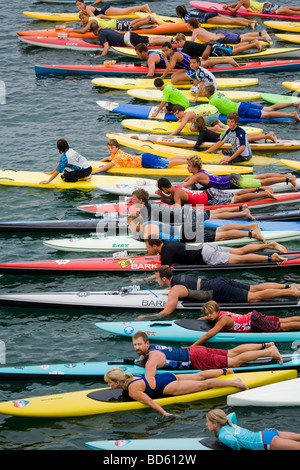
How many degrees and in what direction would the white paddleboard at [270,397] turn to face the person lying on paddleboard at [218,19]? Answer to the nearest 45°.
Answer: approximately 90° to its right

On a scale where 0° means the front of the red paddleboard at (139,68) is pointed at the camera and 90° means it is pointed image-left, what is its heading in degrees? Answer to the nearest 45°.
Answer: approximately 90°

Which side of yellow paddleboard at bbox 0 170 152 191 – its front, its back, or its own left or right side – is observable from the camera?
left

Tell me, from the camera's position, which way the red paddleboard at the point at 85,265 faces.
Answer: facing to the left of the viewer

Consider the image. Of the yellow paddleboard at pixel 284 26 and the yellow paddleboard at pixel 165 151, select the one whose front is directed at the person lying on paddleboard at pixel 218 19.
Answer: the yellow paddleboard at pixel 284 26

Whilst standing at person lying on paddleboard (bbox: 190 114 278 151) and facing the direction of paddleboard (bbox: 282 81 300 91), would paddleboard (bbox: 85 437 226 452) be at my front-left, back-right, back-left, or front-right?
back-right

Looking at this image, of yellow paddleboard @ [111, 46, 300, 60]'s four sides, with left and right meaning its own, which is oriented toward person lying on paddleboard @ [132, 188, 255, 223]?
left

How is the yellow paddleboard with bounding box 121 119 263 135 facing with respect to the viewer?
to the viewer's left

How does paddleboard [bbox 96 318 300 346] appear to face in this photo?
to the viewer's left

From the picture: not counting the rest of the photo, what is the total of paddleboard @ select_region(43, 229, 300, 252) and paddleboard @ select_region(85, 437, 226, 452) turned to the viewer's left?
2

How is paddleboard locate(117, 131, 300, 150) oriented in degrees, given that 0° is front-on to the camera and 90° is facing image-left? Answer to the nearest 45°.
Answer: approximately 90°

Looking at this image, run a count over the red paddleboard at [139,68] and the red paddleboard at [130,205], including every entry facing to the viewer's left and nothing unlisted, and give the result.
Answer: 2

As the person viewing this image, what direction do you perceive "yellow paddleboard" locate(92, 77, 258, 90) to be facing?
facing to the left of the viewer

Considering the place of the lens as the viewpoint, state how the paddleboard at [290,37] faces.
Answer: facing to the left of the viewer
